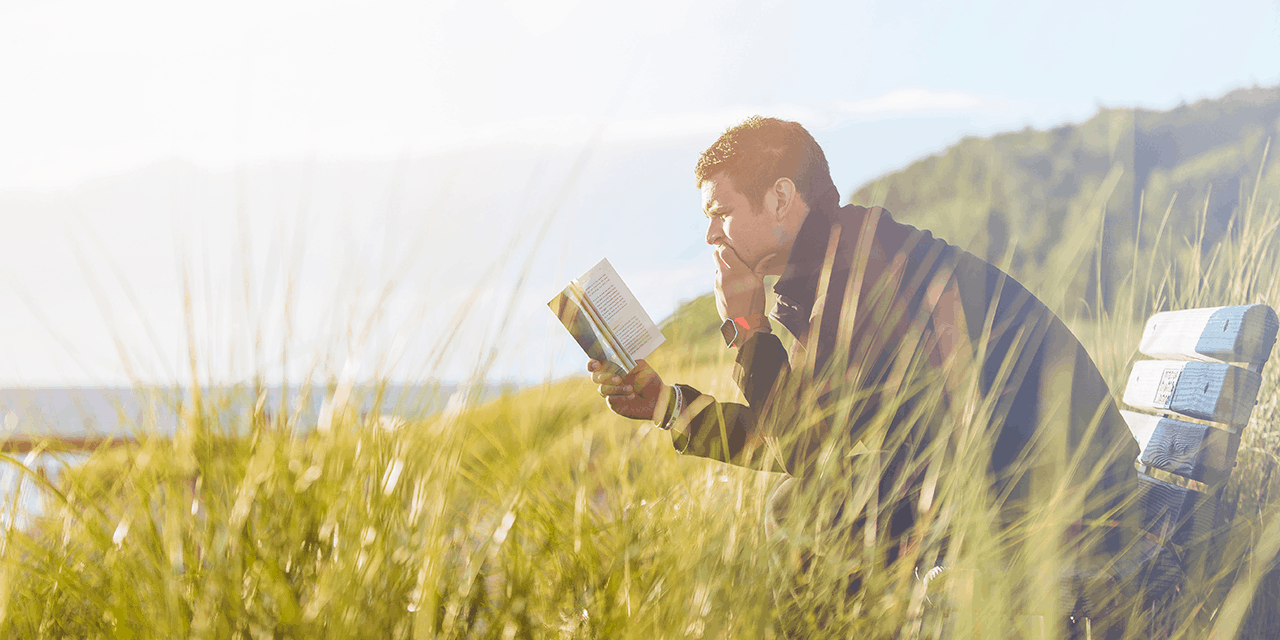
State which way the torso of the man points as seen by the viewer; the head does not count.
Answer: to the viewer's left

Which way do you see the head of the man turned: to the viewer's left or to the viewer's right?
to the viewer's left
